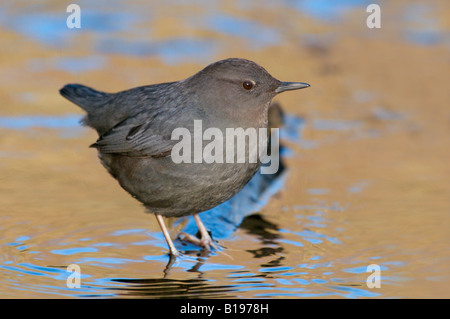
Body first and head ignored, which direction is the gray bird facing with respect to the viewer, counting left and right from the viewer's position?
facing to the right of the viewer
